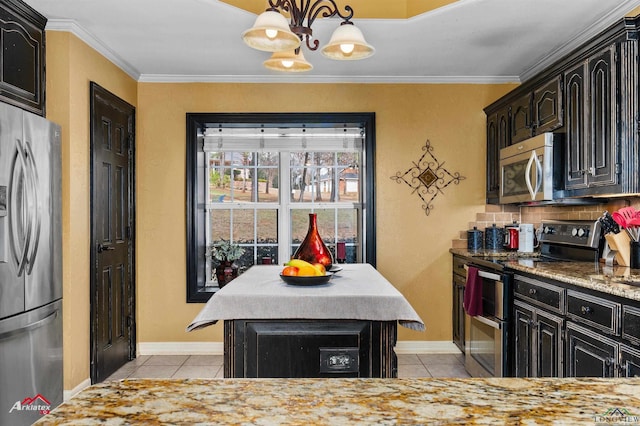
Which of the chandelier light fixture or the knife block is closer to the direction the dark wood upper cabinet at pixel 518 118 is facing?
the chandelier light fixture

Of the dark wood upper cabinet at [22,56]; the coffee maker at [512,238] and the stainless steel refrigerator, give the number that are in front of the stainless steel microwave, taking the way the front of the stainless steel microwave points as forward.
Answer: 2

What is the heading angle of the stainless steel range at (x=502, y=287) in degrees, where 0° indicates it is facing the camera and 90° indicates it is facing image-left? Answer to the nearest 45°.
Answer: approximately 45°

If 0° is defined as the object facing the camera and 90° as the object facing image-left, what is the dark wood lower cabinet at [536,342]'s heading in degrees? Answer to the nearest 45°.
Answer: approximately 45°

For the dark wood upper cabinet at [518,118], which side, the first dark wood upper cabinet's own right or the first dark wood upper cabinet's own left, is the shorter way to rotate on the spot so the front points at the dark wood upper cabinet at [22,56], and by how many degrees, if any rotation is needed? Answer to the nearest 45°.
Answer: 0° — it already faces it

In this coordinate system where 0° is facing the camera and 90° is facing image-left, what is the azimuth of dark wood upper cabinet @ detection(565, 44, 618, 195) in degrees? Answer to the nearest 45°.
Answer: approximately 45°
